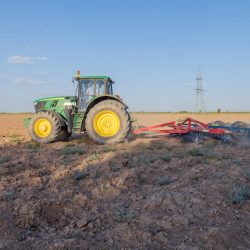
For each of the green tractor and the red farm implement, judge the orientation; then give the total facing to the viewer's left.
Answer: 2

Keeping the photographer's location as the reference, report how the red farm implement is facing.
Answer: facing to the left of the viewer

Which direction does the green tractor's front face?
to the viewer's left

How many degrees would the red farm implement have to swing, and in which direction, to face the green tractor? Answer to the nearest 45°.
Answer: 0° — it already faces it

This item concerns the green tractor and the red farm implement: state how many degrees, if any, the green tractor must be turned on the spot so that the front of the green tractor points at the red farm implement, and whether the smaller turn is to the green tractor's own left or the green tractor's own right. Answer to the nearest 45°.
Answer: approximately 180°
